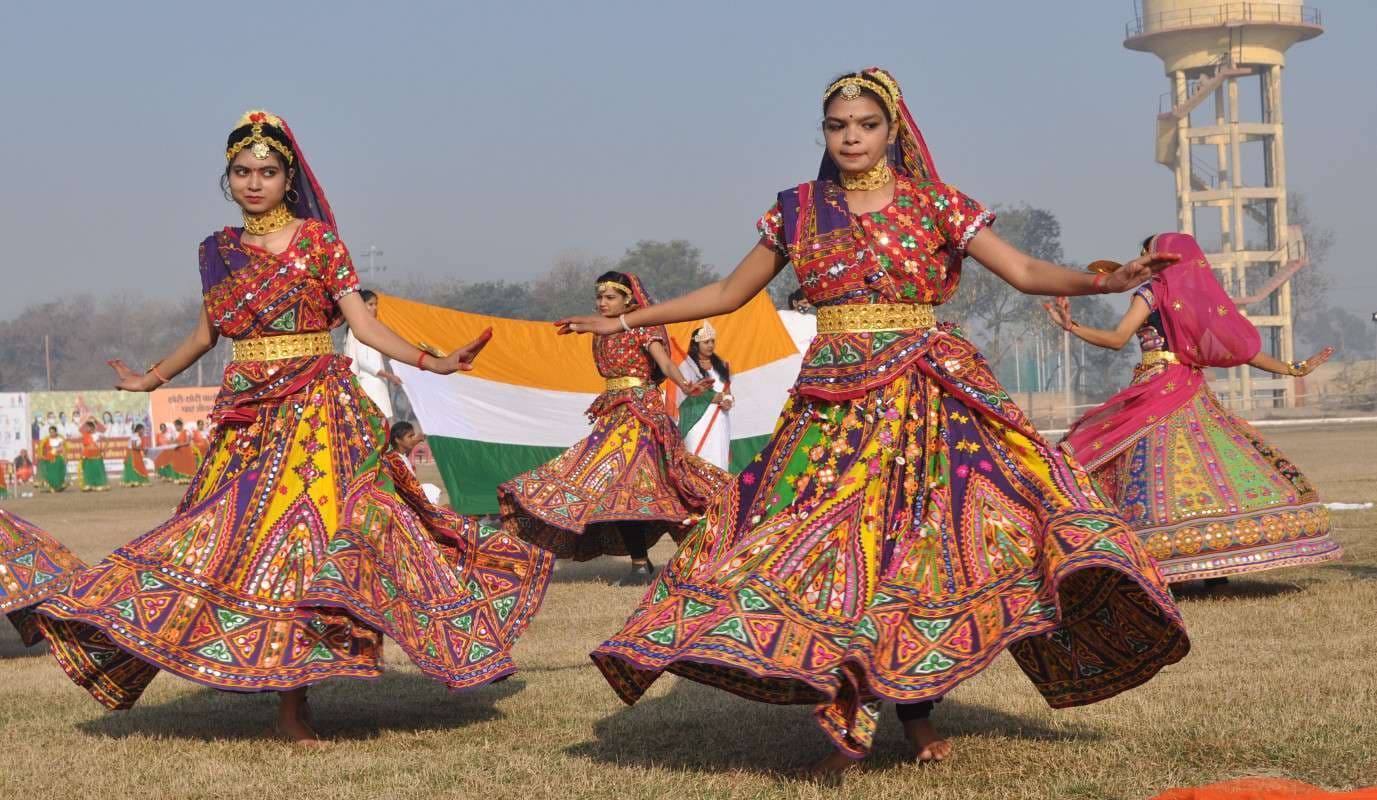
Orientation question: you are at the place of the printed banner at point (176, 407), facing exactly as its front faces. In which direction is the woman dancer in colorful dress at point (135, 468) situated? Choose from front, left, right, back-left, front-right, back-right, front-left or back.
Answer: front

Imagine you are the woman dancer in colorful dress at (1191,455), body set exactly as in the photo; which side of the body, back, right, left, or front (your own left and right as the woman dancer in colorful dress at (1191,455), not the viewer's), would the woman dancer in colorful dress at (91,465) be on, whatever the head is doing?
front

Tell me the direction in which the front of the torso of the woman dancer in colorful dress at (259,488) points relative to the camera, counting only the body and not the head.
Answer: toward the camera

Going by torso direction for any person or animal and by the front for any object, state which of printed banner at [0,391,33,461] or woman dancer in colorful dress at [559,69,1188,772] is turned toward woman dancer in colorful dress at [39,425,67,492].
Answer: the printed banner

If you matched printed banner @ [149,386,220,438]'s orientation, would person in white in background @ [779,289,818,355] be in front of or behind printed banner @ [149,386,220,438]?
in front

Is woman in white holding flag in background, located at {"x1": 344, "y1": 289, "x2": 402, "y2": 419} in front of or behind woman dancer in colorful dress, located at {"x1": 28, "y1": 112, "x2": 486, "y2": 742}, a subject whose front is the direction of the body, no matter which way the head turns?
behind

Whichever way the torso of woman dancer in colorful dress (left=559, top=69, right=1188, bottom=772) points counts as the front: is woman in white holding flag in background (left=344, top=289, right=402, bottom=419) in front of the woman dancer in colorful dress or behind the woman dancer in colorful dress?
behind

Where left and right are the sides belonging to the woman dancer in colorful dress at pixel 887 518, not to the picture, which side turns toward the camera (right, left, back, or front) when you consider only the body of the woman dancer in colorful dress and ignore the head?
front

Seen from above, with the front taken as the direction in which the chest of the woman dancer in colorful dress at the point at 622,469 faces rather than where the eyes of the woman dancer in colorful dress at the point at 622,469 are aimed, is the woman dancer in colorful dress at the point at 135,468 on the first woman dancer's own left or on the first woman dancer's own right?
on the first woman dancer's own right

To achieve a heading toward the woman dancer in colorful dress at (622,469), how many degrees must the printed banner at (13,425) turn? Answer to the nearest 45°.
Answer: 0° — it already faces them
